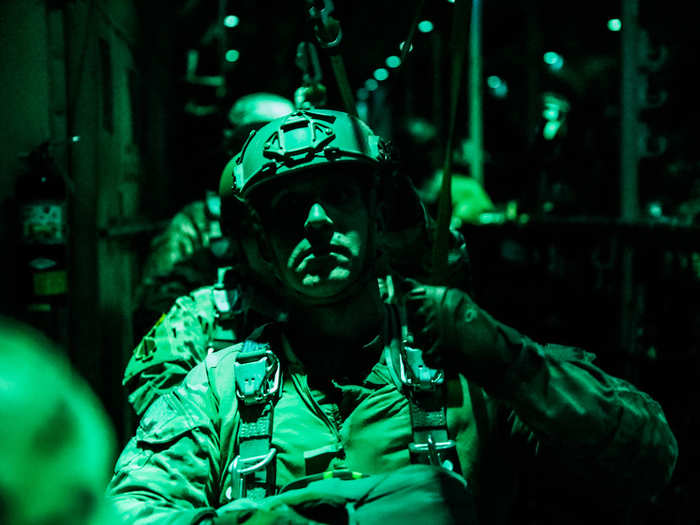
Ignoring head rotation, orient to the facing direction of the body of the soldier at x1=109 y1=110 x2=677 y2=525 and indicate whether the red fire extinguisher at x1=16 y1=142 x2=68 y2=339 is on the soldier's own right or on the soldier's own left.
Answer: on the soldier's own right

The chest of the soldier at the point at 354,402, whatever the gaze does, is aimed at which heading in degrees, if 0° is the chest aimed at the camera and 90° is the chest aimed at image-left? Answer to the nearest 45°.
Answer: approximately 0°

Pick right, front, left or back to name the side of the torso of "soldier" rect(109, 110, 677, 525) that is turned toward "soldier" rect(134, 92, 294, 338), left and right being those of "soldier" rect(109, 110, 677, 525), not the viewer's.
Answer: back
